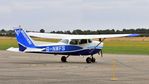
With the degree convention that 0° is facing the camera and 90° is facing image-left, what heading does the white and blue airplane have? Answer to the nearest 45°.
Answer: approximately 225°
